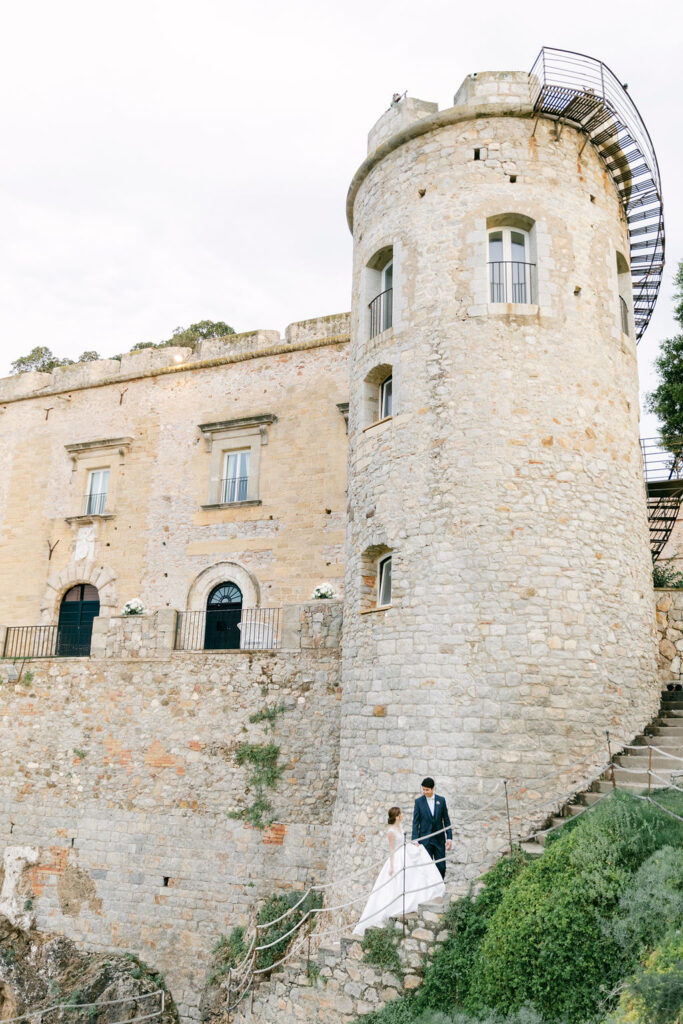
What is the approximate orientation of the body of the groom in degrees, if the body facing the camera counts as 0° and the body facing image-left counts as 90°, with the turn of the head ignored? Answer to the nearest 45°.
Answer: approximately 0°

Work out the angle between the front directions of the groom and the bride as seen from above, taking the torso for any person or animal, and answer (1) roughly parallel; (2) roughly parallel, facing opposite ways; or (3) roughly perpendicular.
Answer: roughly perpendicular

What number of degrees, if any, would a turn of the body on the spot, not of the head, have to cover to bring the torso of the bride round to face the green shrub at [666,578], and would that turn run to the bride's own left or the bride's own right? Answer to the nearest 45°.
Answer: approximately 45° to the bride's own left

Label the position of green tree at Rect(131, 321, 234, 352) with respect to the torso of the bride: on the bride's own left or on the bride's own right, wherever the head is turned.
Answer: on the bride's own left

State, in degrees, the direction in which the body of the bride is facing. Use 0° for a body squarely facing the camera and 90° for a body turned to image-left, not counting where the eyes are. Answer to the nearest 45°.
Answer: approximately 270°

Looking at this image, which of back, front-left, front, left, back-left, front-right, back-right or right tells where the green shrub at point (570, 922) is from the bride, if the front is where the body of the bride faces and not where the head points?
front-right

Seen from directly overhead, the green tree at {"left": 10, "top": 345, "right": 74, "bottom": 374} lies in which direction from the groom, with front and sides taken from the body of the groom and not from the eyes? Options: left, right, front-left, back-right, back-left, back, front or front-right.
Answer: back-right

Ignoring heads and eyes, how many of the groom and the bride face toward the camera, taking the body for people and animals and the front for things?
1
